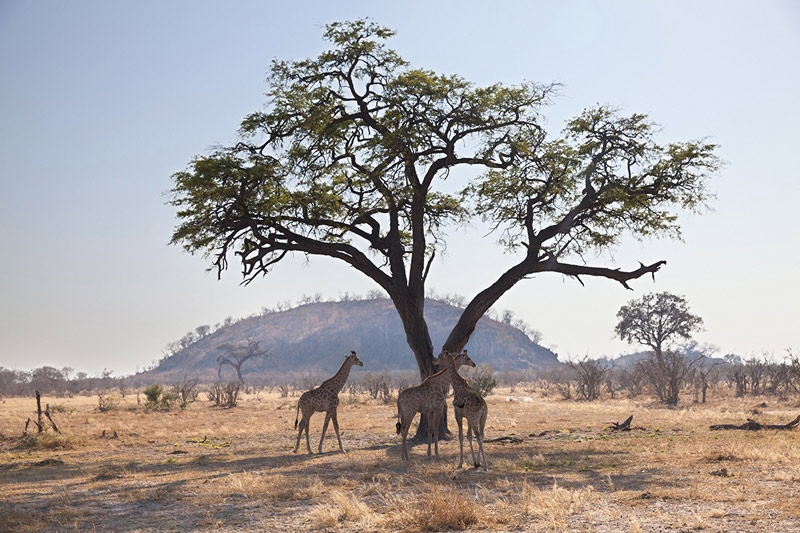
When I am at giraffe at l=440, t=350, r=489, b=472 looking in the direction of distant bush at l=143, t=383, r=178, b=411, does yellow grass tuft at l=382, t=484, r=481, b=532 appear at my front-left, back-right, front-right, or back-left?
back-left

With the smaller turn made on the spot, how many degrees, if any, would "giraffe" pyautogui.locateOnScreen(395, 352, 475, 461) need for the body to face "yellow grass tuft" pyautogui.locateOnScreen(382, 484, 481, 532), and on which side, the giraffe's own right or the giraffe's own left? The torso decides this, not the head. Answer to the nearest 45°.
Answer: approximately 90° to the giraffe's own right

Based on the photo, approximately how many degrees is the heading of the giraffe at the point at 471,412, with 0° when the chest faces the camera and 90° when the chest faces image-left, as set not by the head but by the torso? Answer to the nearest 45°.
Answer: approximately 135°

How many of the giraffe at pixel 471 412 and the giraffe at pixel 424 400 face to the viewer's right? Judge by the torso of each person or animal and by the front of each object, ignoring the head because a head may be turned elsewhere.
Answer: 1

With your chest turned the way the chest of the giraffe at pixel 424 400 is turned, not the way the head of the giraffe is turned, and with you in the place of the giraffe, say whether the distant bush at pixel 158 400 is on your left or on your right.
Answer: on your left

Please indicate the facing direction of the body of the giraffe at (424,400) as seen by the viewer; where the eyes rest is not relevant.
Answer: to the viewer's right

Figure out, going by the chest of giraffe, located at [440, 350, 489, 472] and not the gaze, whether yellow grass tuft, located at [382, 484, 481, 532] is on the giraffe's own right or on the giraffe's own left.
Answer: on the giraffe's own left

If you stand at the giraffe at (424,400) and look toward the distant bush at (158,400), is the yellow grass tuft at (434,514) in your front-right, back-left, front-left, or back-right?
back-left

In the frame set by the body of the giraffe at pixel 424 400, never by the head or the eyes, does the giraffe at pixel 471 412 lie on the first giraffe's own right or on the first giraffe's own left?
on the first giraffe's own right
